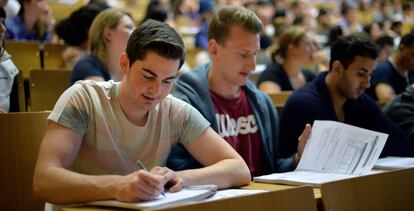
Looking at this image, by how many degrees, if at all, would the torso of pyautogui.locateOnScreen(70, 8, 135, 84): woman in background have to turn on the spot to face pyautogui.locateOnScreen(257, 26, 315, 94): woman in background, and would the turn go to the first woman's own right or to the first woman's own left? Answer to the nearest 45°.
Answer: approximately 45° to the first woman's own left

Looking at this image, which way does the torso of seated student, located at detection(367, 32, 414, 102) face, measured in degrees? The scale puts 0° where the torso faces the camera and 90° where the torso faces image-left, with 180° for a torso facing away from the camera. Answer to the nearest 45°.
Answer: approximately 315°

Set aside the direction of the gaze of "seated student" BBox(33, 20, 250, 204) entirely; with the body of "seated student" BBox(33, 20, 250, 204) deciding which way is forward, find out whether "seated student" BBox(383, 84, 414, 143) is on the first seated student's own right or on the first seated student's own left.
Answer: on the first seated student's own left

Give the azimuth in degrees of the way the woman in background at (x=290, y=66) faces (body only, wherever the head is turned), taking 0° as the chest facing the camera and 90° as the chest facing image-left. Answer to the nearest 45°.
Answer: approximately 315°

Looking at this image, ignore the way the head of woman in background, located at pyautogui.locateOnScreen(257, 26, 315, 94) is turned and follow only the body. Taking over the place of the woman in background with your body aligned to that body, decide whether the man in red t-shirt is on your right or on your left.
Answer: on your right
